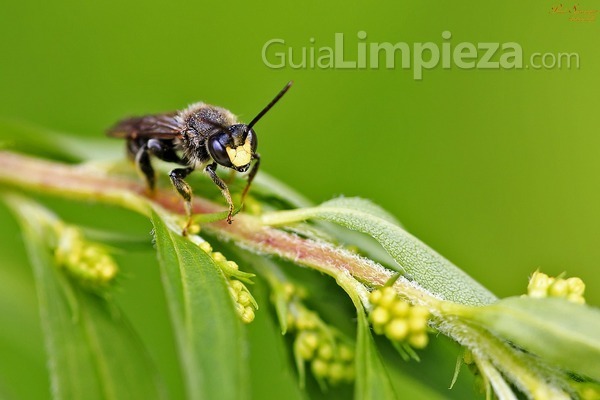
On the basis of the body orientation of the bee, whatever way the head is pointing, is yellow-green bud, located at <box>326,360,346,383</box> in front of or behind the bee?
in front

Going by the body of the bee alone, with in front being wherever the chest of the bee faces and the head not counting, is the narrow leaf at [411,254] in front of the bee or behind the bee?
in front

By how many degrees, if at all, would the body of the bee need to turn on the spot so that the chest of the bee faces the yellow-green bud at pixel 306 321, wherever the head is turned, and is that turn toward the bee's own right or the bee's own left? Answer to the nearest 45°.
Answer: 0° — it already faces it

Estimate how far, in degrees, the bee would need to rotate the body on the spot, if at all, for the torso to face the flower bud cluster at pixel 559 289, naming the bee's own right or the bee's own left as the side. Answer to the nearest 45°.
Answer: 0° — it already faces it

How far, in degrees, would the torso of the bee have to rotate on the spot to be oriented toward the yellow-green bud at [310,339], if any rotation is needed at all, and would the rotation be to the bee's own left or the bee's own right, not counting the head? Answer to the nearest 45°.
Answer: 0° — it already faces it

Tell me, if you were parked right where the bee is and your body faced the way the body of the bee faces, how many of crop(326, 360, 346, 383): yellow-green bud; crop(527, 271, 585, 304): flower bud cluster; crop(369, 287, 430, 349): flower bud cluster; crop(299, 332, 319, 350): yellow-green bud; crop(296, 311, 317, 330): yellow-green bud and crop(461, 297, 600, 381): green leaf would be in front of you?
6

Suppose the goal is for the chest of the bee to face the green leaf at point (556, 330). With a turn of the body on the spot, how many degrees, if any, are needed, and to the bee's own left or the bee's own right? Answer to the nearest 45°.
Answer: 0° — it already faces it

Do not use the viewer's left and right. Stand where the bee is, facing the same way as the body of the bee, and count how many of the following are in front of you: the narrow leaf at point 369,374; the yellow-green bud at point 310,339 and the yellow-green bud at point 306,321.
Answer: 3

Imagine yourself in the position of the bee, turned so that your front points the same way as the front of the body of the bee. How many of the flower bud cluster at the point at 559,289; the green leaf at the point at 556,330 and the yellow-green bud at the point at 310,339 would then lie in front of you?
3

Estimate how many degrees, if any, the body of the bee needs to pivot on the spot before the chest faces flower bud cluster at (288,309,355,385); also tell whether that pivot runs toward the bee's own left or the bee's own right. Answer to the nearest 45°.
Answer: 0° — it already faces it

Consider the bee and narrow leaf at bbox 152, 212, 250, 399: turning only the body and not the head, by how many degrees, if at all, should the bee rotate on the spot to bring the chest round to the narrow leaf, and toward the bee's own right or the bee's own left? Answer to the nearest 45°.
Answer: approximately 45° to the bee's own right
